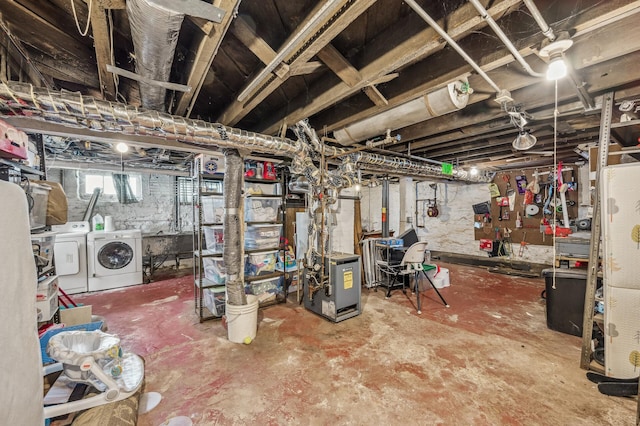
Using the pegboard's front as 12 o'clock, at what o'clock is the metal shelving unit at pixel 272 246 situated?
The metal shelving unit is roughly at 1 o'clock from the pegboard.

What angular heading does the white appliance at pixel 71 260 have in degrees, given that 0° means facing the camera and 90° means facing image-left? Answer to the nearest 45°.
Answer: approximately 0°

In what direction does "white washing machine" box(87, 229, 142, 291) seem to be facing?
toward the camera

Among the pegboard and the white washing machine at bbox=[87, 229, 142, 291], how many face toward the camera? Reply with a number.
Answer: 2

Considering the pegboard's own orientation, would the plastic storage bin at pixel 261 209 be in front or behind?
in front

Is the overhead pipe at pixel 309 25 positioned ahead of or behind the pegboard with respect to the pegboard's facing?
ahead

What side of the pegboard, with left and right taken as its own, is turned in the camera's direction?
front

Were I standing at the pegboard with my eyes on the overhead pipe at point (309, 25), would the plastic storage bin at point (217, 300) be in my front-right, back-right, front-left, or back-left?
front-right

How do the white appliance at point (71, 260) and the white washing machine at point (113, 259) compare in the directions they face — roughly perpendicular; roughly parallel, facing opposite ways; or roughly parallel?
roughly parallel

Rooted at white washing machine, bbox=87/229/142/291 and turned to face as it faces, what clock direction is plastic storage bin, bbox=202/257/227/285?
The plastic storage bin is roughly at 11 o'clock from the white washing machine.

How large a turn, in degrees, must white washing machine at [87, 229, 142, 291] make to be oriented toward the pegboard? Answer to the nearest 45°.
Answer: approximately 45° to its left

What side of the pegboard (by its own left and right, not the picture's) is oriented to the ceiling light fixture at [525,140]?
front

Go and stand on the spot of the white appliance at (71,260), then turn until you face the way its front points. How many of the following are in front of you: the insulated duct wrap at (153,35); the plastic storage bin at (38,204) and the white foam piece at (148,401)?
3

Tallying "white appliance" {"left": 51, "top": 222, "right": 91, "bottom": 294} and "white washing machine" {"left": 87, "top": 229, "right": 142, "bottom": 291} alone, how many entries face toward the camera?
2

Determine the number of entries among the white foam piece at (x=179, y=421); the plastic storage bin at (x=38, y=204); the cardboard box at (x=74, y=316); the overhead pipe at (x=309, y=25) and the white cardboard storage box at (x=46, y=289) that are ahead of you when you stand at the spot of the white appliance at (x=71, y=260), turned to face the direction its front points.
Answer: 5

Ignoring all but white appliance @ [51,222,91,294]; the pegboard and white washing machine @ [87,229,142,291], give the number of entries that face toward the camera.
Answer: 3
